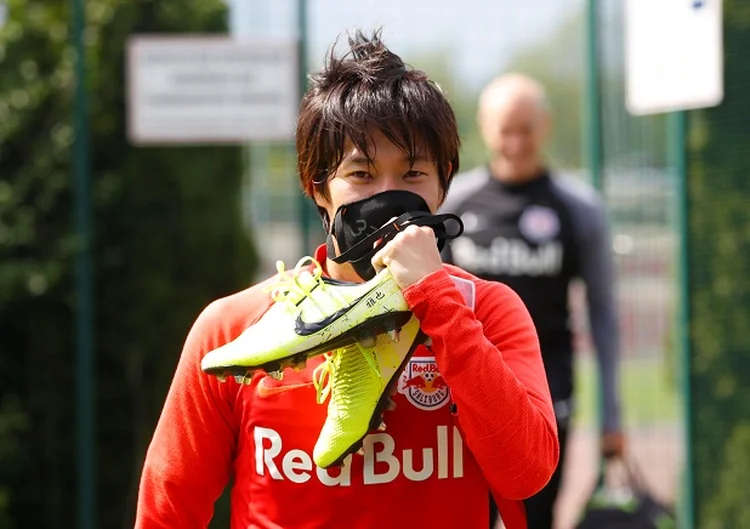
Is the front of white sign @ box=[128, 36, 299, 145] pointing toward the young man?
yes

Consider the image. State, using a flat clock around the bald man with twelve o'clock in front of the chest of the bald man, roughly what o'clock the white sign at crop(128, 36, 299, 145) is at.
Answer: The white sign is roughly at 4 o'clock from the bald man.

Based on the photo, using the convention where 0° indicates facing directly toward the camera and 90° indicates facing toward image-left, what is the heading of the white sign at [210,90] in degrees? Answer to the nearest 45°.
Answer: approximately 0°

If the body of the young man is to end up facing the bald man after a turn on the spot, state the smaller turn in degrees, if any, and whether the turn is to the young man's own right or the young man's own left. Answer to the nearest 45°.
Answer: approximately 180°

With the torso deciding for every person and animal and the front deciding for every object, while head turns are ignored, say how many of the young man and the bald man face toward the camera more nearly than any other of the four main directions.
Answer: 2

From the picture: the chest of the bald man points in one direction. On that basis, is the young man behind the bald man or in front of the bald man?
in front

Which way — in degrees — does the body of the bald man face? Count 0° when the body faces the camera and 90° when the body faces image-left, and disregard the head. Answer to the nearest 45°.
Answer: approximately 0°
